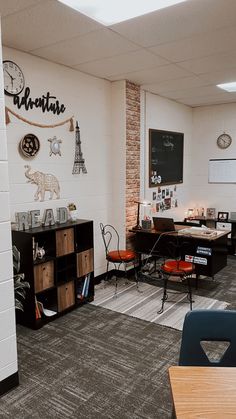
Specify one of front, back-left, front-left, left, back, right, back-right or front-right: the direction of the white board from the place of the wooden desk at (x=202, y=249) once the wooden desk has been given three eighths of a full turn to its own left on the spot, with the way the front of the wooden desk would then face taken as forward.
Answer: back-right

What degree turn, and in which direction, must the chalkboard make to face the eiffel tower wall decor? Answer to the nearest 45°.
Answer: approximately 90° to its right

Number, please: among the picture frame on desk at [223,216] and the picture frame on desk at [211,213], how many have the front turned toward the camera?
2

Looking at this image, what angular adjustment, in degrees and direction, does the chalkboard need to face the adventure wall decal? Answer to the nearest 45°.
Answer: approximately 90° to its right

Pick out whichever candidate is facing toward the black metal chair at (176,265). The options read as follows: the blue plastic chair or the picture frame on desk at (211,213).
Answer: the picture frame on desk

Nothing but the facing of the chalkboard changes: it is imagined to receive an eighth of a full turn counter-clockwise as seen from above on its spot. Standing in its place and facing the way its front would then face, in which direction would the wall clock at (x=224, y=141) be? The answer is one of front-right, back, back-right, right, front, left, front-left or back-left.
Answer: front-left

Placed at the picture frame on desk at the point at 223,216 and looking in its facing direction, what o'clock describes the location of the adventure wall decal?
The adventure wall decal is roughly at 1 o'clock from the picture frame on desk.

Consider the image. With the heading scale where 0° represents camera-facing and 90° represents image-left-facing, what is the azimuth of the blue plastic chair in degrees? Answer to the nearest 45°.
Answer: approximately 0°

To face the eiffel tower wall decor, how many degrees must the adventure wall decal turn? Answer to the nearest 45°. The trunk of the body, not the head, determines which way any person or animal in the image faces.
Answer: approximately 90° to its left

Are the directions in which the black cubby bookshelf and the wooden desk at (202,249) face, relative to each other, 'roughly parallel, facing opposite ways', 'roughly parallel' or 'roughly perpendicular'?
roughly perpendicular

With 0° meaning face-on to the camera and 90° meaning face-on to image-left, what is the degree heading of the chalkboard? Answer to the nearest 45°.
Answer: approximately 315°

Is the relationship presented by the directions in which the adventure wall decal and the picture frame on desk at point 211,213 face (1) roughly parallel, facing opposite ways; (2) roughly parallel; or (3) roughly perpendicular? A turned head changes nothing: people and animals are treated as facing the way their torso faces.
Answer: roughly perpendicular
